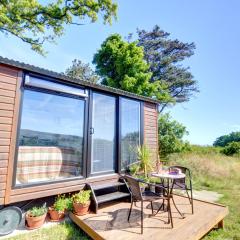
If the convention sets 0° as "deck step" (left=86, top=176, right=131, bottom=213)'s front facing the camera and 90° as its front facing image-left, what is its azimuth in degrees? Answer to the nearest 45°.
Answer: approximately 315°

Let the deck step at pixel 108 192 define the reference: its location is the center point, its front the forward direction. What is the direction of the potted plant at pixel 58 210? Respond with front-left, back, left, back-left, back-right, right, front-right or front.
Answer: right

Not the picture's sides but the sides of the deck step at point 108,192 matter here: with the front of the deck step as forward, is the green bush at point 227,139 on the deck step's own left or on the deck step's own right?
on the deck step's own left

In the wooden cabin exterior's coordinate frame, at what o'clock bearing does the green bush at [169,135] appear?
The green bush is roughly at 9 o'clock from the wooden cabin exterior.

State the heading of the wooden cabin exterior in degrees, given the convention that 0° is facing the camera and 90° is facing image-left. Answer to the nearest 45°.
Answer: approximately 315°

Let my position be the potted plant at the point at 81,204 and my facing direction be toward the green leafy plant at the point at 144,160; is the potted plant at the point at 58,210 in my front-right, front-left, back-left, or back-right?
back-left

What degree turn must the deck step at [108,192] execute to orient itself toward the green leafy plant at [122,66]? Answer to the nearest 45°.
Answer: approximately 135° to its left

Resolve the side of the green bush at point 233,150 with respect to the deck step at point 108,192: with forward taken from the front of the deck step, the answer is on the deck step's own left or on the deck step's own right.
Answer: on the deck step's own left

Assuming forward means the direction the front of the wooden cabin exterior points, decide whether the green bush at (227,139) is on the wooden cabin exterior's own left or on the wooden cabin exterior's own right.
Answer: on the wooden cabin exterior's own left

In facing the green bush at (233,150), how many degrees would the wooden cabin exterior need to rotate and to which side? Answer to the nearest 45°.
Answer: approximately 90° to its left

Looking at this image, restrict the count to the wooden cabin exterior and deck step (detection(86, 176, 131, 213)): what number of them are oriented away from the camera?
0
